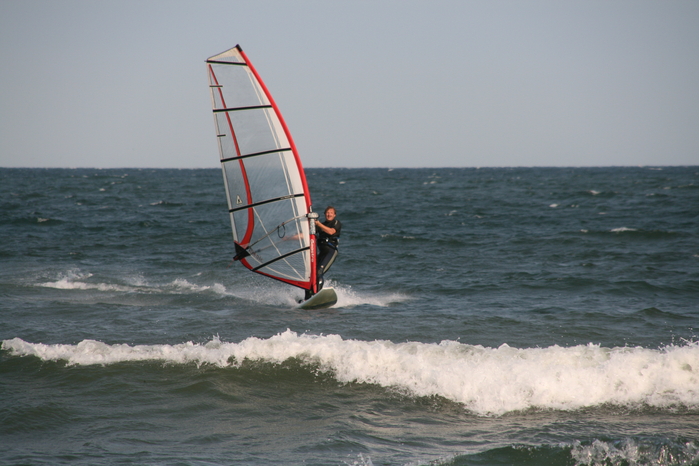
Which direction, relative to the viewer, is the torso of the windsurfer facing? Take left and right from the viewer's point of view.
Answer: facing the viewer and to the left of the viewer
